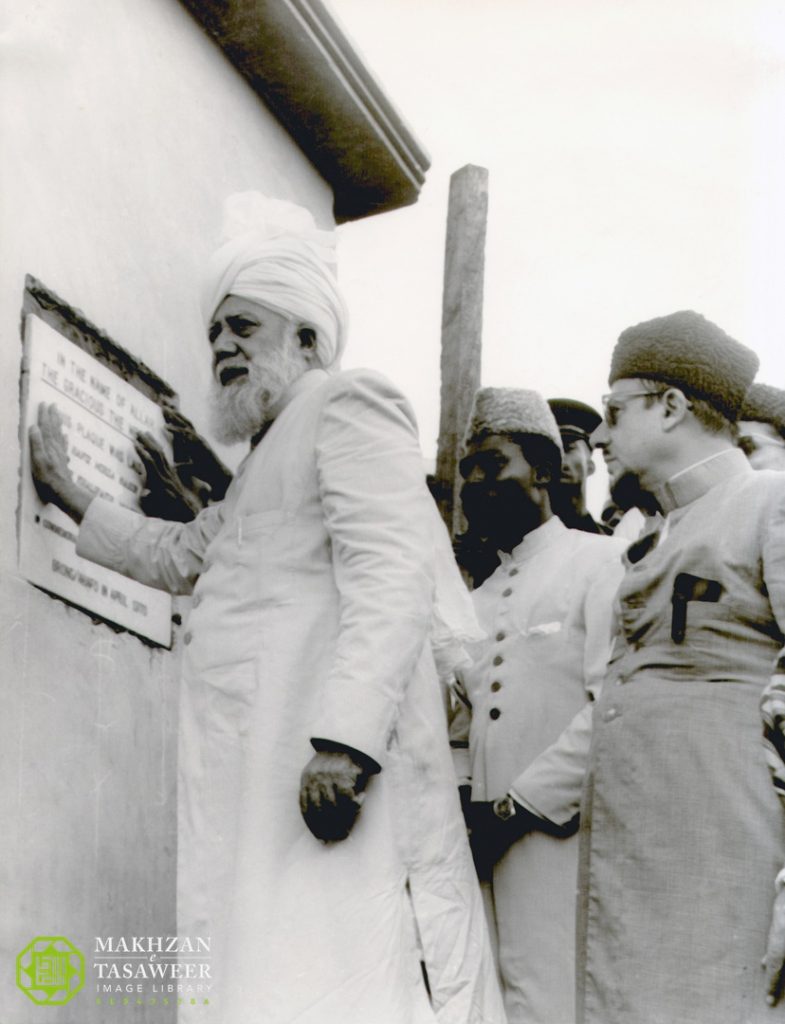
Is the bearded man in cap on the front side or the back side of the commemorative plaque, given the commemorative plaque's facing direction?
on the front side

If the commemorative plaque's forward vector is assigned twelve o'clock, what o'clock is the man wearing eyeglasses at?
The man wearing eyeglasses is roughly at 12 o'clock from the commemorative plaque.

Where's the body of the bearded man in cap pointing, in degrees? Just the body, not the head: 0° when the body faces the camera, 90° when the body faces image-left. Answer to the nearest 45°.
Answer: approximately 45°

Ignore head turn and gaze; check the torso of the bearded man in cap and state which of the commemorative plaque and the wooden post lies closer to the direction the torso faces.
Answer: the commemorative plaque

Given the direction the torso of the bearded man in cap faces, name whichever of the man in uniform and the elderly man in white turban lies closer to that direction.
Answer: the elderly man in white turban

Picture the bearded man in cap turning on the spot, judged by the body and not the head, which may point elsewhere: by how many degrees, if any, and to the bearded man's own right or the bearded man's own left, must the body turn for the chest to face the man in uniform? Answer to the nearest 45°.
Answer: approximately 135° to the bearded man's own right

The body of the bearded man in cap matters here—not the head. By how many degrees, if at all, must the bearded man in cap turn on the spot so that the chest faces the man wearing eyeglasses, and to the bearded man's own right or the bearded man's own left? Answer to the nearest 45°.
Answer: approximately 45° to the bearded man's own left

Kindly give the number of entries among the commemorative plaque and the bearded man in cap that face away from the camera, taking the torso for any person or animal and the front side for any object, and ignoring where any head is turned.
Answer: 0

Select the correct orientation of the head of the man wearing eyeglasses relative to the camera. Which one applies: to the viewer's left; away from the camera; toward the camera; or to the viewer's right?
to the viewer's left

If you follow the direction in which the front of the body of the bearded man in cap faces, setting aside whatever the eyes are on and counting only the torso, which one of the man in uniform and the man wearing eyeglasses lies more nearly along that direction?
the man wearing eyeglasses
